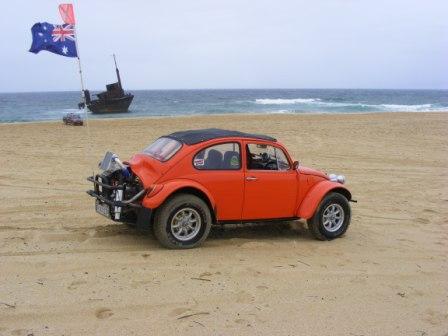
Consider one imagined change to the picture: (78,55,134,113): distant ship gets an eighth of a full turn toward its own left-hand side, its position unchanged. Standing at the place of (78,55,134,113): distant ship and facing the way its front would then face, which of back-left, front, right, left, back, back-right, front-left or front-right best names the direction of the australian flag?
back-right

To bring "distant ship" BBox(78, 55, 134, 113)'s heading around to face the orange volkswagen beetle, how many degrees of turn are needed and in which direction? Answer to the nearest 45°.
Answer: approximately 90° to its right

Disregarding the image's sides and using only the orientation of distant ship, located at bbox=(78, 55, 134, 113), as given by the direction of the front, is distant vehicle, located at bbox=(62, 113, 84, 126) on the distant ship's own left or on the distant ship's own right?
on the distant ship's own right

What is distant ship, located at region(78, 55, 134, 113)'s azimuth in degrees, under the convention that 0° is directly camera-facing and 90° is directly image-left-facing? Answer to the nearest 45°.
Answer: approximately 270°
